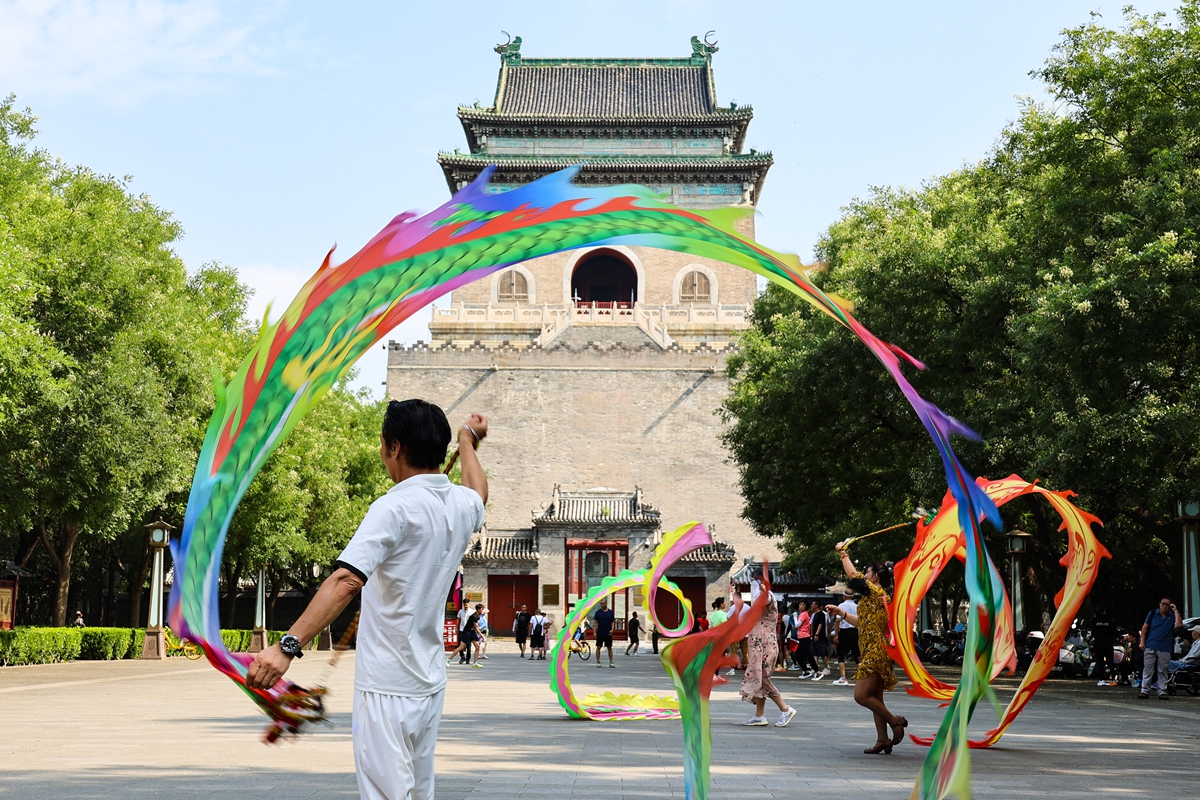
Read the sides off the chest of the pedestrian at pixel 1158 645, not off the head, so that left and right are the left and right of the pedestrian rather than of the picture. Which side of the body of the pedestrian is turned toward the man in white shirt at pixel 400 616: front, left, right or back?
front

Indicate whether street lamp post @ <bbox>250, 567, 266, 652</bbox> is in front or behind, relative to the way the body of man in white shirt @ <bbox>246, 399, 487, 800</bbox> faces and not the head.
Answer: in front

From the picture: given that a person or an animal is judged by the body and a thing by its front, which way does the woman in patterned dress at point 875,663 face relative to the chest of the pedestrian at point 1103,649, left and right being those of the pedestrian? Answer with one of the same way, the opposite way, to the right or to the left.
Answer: to the right

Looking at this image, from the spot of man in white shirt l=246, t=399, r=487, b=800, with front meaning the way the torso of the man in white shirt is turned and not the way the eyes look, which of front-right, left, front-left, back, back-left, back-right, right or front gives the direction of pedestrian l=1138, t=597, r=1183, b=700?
right

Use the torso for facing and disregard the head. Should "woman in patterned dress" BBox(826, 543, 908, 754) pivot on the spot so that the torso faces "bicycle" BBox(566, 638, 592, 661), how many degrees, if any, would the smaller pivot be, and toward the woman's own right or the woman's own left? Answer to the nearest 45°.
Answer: approximately 90° to the woman's own right

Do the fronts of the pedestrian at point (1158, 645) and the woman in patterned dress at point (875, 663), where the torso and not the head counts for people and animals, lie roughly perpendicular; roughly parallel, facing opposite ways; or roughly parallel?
roughly perpendicular

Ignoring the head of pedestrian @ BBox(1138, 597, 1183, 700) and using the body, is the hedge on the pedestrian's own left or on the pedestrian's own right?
on the pedestrian's own right

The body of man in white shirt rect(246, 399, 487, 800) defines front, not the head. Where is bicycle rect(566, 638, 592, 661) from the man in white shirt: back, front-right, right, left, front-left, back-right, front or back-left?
front-right

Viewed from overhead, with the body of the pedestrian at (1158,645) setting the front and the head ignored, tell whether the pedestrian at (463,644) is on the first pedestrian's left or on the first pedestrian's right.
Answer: on the first pedestrian's right

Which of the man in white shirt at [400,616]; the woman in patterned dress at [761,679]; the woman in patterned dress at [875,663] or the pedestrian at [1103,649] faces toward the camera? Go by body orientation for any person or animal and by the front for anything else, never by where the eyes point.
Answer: the pedestrian

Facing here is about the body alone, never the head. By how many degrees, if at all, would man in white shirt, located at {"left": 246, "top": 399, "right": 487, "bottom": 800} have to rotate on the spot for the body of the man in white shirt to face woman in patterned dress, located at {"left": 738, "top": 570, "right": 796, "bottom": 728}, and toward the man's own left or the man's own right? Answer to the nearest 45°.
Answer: approximately 90° to the man's own right
